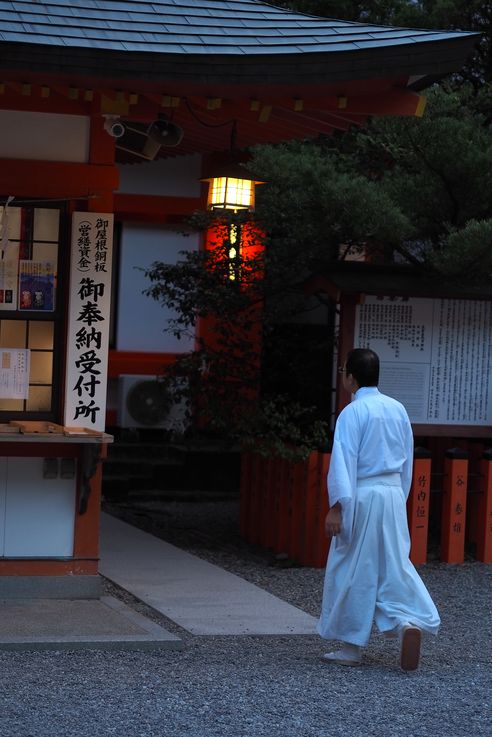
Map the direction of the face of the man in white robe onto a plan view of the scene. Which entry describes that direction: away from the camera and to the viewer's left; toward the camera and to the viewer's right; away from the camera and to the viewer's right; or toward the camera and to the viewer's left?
away from the camera and to the viewer's left

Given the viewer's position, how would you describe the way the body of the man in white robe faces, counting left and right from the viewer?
facing away from the viewer and to the left of the viewer

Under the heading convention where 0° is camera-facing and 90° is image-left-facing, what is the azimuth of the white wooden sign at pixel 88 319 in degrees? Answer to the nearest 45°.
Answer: approximately 0°

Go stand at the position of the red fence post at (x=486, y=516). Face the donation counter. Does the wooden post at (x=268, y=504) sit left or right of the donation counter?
right

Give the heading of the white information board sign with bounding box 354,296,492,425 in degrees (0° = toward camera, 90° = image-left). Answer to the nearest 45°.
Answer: approximately 0°

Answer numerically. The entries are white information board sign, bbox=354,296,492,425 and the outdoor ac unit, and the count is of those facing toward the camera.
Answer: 2

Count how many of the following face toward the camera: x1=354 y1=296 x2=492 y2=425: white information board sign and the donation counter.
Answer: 2
